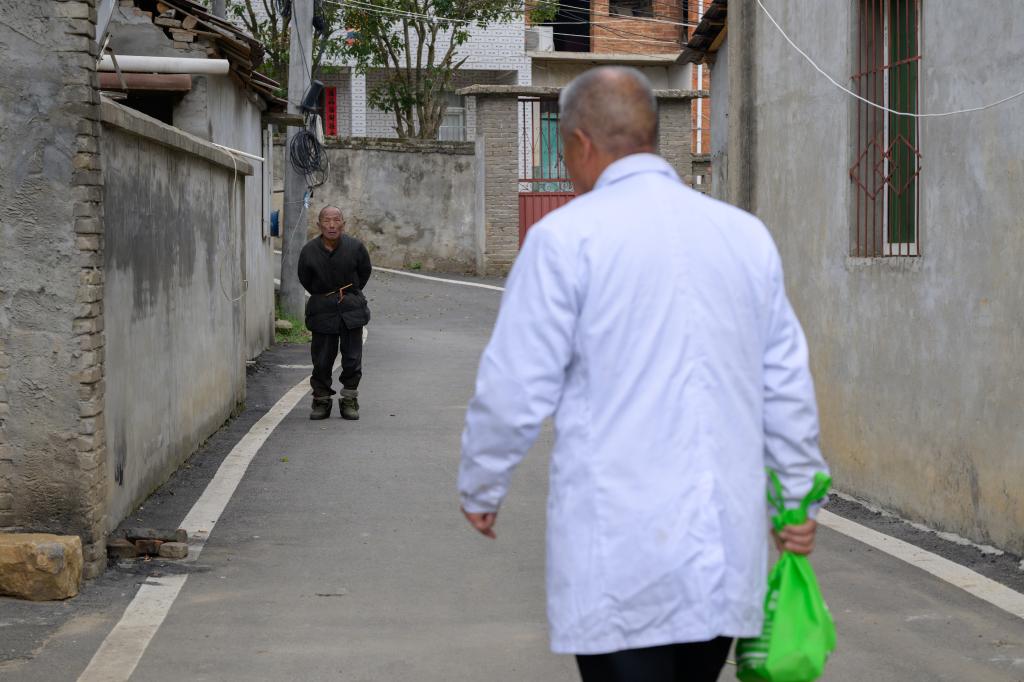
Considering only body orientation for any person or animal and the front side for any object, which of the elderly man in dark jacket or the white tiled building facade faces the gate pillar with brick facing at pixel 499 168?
the white tiled building facade

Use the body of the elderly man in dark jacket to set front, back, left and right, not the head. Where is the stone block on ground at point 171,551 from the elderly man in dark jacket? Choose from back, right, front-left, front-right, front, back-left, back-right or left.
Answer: front

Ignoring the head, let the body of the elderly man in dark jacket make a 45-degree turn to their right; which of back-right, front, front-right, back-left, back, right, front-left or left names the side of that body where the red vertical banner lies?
back-right

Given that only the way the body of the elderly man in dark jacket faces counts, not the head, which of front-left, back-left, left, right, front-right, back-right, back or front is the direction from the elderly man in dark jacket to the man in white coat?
front

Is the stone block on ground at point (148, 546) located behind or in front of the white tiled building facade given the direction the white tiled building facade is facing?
in front

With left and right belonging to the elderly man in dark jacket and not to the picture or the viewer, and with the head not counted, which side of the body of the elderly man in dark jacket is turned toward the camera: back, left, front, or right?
front

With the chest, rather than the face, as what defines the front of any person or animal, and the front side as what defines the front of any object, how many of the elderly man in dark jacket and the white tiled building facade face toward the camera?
2

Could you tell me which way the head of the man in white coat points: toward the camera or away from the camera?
away from the camera

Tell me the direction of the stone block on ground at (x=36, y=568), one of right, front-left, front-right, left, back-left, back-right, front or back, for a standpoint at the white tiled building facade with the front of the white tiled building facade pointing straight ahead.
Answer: front

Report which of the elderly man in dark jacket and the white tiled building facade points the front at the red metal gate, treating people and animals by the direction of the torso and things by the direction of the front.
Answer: the white tiled building facade

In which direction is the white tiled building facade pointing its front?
toward the camera

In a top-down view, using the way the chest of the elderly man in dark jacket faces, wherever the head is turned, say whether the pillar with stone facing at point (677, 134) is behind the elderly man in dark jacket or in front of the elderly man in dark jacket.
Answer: behind
